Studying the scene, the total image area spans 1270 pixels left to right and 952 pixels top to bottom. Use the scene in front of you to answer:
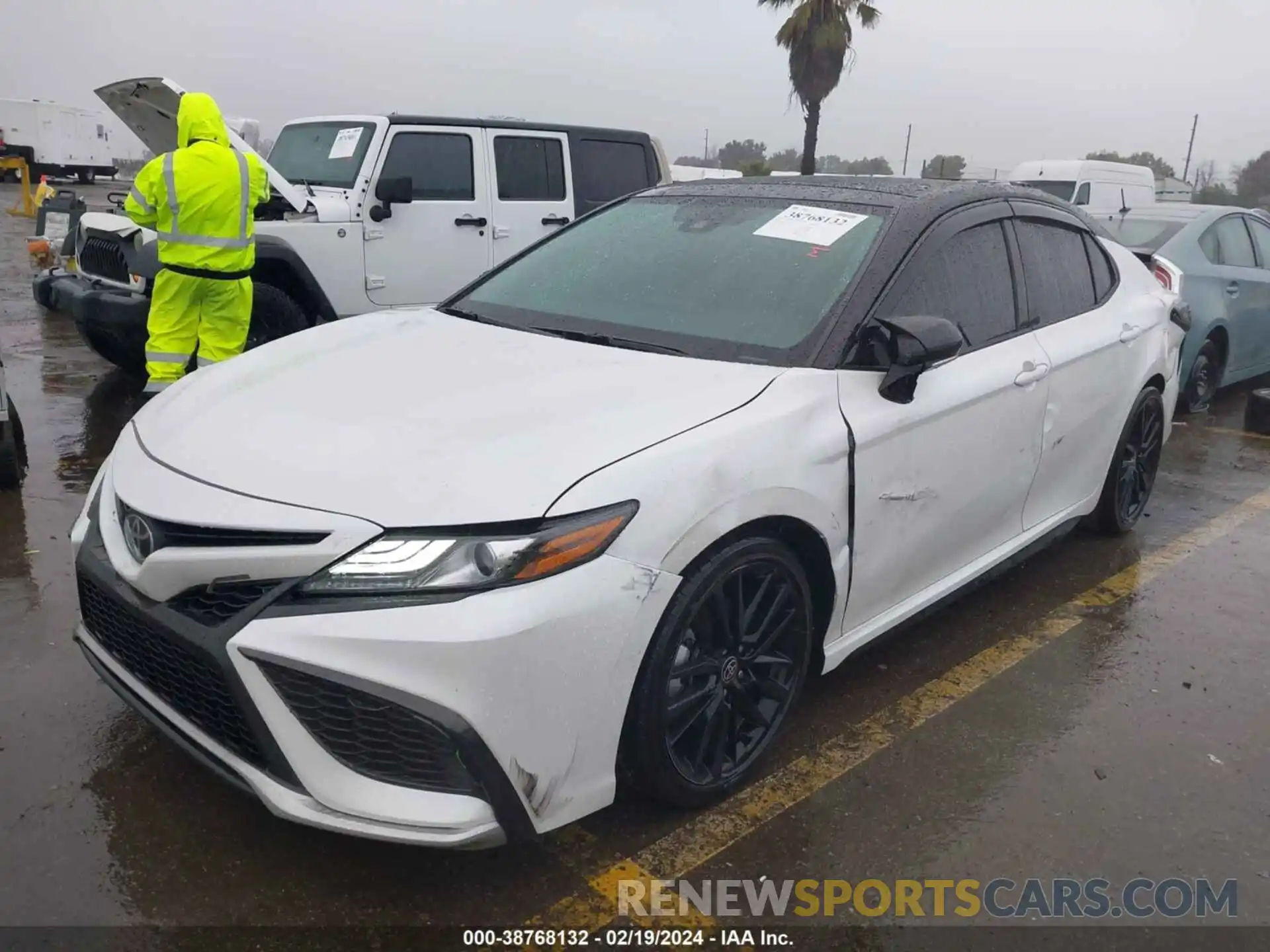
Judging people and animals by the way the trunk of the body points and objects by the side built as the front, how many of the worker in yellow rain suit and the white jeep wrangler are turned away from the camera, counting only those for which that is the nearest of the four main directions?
1

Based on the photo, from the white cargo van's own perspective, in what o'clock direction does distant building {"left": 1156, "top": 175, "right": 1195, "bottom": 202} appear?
The distant building is roughly at 5 o'clock from the white cargo van.

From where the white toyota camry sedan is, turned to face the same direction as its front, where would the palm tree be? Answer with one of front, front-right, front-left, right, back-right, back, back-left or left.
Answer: back-right

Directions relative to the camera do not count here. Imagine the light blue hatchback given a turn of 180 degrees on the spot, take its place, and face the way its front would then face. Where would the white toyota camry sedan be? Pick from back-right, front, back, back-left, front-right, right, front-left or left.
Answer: front-left

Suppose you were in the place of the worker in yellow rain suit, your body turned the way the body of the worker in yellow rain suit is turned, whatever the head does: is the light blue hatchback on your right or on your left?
on your right

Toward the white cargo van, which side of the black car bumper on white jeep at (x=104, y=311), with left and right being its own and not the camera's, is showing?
back

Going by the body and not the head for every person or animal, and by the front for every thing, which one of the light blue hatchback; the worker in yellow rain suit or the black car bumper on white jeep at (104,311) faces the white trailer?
the worker in yellow rain suit

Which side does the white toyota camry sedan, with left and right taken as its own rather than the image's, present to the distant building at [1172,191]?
back

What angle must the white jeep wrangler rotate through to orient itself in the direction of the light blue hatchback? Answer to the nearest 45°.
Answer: approximately 135° to its left

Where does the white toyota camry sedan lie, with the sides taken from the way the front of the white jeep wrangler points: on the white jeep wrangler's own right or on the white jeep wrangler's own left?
on the white jeep wrangler's own left

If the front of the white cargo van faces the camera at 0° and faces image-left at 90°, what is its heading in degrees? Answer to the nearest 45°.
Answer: approximately 45°

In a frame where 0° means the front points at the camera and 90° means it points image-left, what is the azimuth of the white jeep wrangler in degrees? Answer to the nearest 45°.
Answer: approximately 45°

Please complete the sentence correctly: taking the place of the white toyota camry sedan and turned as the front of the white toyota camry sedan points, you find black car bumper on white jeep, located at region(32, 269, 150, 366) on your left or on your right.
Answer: on your right
